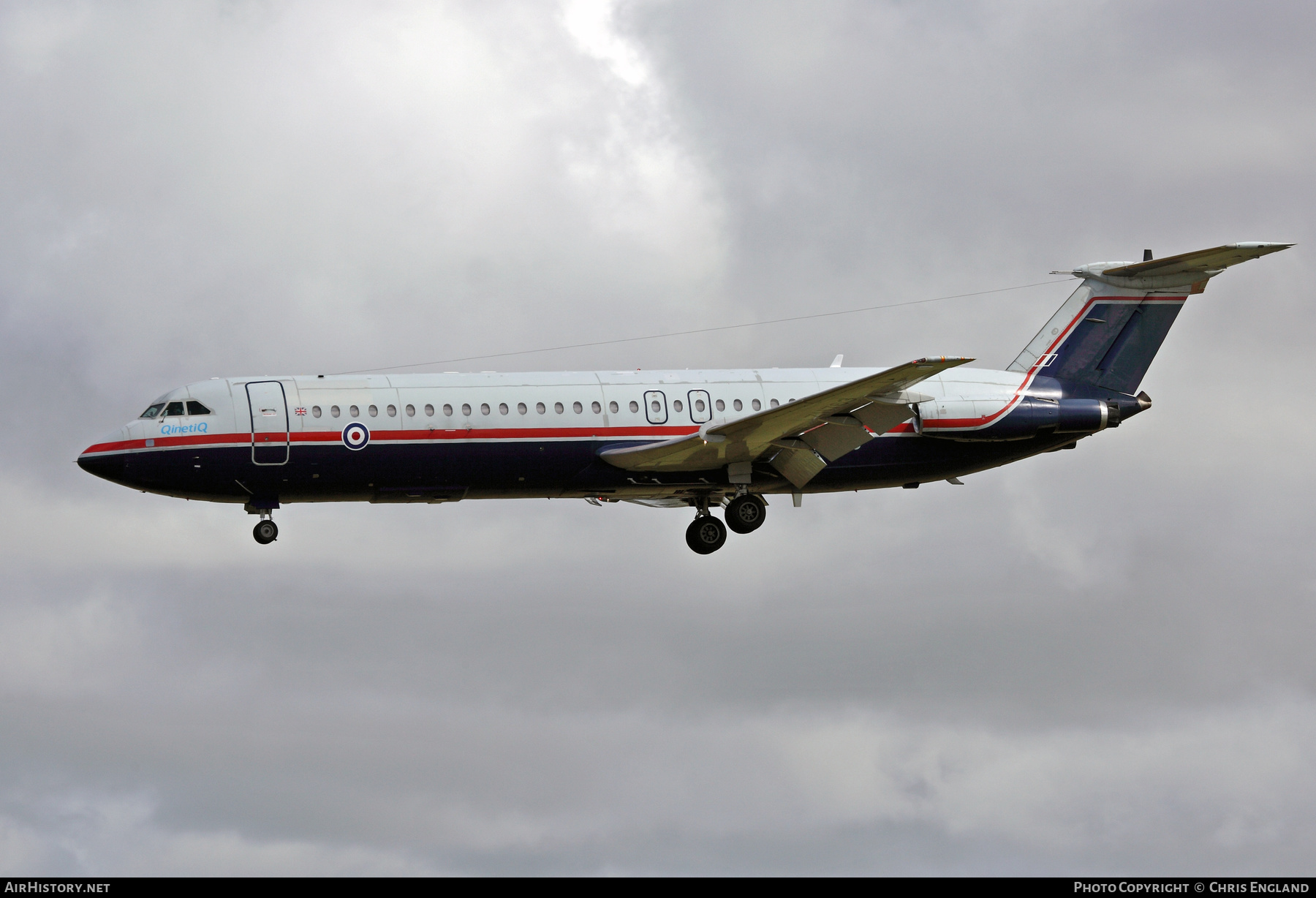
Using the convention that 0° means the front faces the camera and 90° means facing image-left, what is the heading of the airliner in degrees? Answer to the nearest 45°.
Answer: approximately 90°
